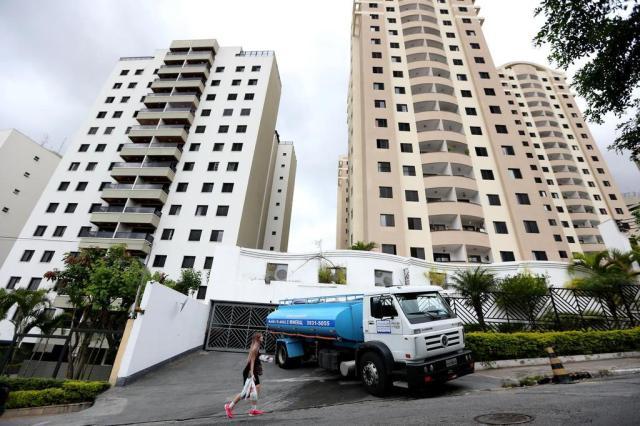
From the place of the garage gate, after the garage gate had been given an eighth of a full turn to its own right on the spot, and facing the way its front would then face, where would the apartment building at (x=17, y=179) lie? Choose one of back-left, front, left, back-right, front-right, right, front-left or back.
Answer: right

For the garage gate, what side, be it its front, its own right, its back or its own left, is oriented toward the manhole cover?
front

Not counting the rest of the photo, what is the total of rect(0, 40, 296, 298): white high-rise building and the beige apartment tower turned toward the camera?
2

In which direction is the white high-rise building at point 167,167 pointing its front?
toward the camera

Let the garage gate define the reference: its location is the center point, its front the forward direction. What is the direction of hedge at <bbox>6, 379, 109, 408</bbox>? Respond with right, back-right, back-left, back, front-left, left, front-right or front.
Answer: front-right

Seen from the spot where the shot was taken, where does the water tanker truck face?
facing the viewer and to the right of the viewer

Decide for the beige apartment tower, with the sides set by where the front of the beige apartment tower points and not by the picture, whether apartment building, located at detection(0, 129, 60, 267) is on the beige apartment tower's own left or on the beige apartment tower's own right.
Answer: on the beige apartment tower's own right

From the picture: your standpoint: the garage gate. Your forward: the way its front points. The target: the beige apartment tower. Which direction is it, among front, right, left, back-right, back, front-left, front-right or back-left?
left

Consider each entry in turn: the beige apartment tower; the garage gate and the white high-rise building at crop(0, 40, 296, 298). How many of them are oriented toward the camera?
3

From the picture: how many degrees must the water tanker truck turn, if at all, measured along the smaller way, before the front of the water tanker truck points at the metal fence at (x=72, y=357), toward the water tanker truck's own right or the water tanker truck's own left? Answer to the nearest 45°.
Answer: approximately 135° to the water tanker truck's own right

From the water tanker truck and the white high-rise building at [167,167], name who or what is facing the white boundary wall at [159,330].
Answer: the white high-rise building

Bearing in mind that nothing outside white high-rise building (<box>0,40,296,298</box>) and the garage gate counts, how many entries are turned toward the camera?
2

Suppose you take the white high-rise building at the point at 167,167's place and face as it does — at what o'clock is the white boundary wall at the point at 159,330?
The white boundary wall is roughly at 12 o'clock from the white high-rise building.

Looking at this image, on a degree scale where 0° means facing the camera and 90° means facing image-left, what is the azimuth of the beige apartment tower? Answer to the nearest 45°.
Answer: approximately 0°

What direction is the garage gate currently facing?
toward the camera

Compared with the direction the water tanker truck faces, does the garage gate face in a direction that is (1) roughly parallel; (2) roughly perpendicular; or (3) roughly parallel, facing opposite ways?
roughly parallel

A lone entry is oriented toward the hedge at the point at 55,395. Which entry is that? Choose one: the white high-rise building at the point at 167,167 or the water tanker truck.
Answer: the white high-rise building
